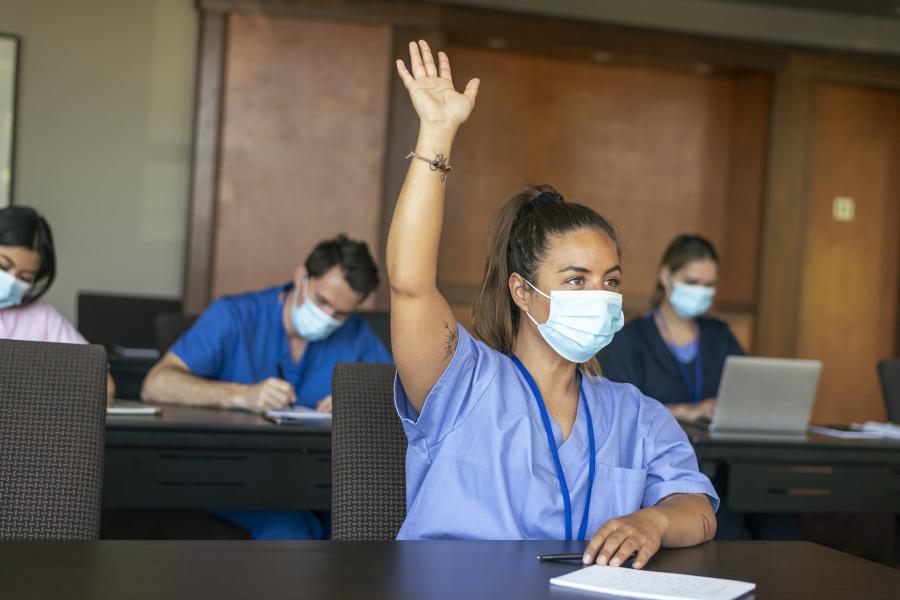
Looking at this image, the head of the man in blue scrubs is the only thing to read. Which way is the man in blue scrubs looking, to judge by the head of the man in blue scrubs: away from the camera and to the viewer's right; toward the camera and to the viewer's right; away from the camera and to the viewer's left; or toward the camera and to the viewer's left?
toward the camera and to the viewer's right

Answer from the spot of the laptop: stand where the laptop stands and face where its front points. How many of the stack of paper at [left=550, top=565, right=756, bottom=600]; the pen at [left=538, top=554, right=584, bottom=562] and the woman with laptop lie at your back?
2

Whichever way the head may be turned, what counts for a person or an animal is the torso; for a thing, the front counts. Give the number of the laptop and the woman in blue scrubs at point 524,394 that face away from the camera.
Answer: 1

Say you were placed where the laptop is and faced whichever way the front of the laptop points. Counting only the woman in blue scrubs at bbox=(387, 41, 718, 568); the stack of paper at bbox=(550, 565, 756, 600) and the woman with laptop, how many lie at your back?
2

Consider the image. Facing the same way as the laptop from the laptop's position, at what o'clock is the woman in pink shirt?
The woman in pink shirt is roughly at 8 o'clock from the laptop.

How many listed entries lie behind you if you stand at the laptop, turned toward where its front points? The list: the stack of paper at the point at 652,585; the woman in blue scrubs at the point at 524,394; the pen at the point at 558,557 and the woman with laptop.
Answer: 3

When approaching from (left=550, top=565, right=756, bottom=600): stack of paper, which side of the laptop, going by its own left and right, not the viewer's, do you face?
back

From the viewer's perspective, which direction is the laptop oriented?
away from the camera

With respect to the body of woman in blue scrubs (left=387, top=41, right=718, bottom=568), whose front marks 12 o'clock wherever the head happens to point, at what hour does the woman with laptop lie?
The woman with laptop is roughly at 8 o'clock from the woman in blue scrubs.

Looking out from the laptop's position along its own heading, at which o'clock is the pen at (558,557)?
The pen is roughly at 6 o'clock from the laptop.

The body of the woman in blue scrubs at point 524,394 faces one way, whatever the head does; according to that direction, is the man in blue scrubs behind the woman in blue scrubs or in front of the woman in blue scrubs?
behind

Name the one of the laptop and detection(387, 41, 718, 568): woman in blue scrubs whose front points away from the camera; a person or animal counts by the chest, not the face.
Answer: the laptop

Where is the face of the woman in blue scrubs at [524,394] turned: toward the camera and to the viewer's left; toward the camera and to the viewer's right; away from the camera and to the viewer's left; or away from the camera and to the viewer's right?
toward the camera and to the viewer's right

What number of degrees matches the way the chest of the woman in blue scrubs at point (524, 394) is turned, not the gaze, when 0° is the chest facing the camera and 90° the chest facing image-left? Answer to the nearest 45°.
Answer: approximately 315°

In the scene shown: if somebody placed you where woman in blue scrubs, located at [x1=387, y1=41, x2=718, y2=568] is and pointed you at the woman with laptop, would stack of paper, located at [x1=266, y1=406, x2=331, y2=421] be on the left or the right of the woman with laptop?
left
